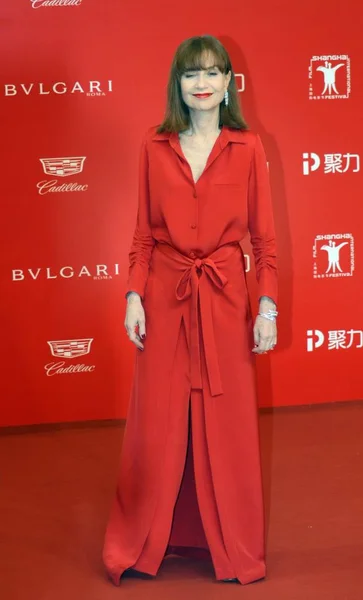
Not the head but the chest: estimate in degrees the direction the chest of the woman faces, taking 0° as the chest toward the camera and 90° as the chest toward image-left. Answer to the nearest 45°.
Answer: approximately 0°
